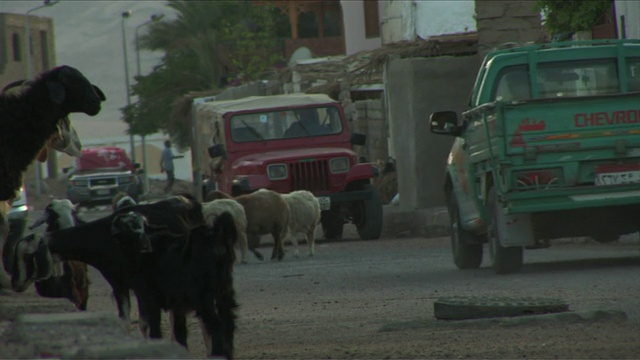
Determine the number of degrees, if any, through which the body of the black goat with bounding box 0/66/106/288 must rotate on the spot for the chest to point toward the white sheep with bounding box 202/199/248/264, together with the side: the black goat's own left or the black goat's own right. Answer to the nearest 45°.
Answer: approximately 90° to the black goat's own left

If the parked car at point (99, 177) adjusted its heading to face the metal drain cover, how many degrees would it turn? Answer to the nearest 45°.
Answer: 0° — it already faces it

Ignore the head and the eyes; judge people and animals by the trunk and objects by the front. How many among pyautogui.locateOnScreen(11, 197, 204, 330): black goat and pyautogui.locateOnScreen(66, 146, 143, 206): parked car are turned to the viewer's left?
1

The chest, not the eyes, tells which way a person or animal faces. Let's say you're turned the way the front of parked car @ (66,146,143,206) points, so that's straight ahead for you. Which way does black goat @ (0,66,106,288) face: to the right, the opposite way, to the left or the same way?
to the left

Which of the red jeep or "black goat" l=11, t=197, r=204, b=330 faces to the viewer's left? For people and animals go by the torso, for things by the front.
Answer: the black goat

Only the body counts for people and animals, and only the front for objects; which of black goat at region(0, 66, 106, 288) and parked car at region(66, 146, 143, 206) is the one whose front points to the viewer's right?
the black goat

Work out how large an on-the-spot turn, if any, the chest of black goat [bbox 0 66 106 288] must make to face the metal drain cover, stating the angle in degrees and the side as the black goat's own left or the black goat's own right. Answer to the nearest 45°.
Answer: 0° — it already faces it

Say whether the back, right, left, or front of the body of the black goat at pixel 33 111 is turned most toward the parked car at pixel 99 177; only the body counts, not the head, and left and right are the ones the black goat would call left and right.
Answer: left

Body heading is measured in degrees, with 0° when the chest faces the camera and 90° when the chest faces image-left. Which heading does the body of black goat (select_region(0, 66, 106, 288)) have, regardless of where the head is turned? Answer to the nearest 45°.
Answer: approximately 270°

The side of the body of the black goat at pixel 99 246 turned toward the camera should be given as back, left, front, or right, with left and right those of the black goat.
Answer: left

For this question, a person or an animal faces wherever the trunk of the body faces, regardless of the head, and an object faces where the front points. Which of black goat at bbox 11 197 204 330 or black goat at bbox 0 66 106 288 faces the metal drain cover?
black goat at bbox 0 66 106 288

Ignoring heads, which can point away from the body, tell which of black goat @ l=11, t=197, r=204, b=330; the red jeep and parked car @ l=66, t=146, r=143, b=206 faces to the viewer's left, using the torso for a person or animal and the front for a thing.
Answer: the black goat

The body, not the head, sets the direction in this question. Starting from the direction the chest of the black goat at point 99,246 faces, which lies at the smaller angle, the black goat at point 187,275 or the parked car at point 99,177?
the parked car

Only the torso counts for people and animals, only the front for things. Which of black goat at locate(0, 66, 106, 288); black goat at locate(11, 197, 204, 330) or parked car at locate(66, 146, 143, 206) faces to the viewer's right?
black goat at locate(0, 66, 106, 288)

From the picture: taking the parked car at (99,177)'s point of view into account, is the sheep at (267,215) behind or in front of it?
in front
